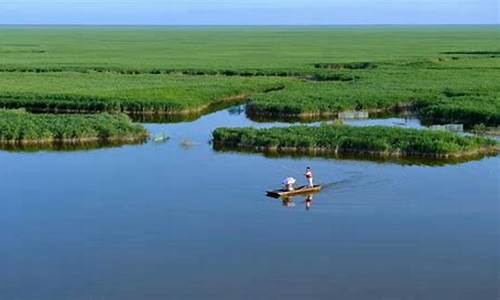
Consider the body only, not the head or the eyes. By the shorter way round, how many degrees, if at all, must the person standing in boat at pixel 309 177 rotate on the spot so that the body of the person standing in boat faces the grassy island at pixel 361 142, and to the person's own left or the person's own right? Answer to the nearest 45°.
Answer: approximately 90° to the person's own right

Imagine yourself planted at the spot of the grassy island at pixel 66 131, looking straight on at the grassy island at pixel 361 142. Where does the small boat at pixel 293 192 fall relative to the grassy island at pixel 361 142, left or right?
right

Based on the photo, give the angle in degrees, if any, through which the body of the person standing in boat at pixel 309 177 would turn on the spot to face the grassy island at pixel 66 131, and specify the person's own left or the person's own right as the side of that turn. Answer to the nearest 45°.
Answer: approximately 45° to the person's own right

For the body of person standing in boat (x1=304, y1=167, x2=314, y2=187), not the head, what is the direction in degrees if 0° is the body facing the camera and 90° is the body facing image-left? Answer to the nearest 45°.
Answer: approximately 90°
